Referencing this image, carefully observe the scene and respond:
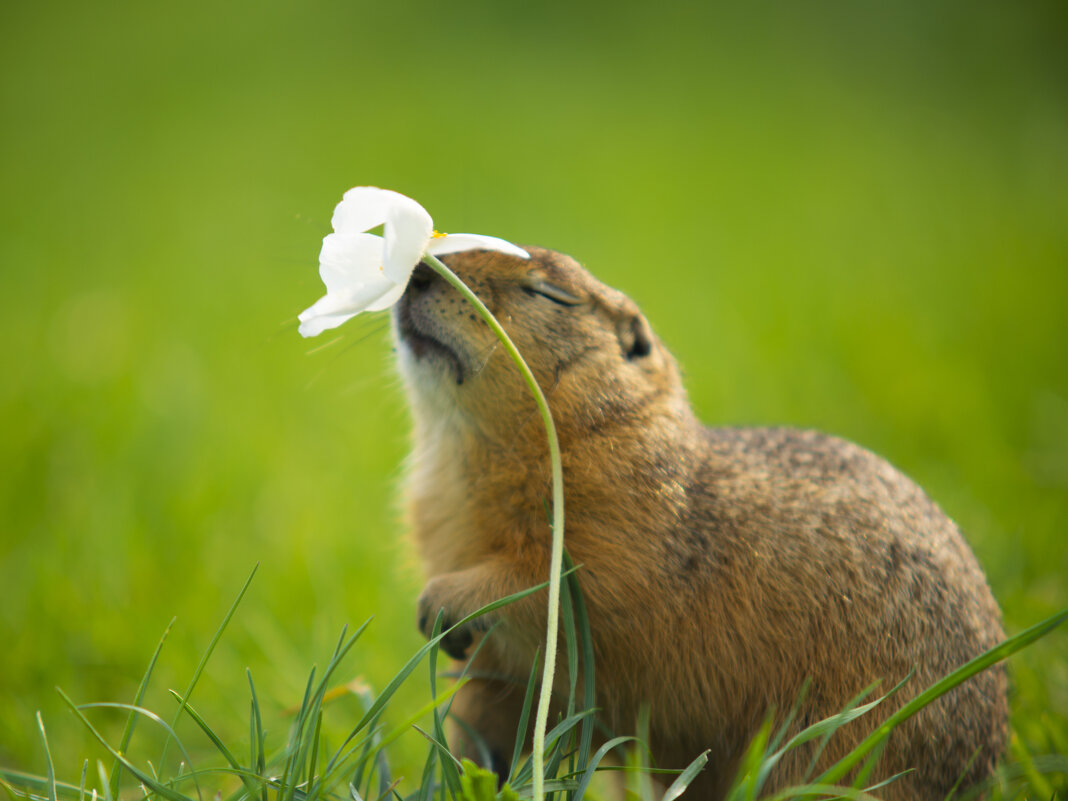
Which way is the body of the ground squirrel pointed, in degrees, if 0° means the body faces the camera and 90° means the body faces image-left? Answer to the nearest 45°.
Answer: approximately 90°

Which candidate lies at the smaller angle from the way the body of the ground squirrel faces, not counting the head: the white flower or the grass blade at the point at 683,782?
the white flower

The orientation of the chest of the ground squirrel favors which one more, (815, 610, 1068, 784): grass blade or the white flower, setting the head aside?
the white flower

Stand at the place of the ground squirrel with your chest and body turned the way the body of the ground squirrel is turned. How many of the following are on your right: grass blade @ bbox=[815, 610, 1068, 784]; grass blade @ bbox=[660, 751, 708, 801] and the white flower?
0

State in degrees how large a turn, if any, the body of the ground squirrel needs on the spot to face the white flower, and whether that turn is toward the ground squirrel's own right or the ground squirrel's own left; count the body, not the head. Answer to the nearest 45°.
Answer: approximately 45° to the ground squirrel's own left

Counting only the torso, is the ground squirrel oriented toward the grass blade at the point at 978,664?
no

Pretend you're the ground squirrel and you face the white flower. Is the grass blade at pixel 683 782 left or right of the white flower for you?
left

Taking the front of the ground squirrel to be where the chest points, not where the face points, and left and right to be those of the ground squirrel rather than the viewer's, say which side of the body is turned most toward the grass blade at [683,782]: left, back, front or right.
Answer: left
